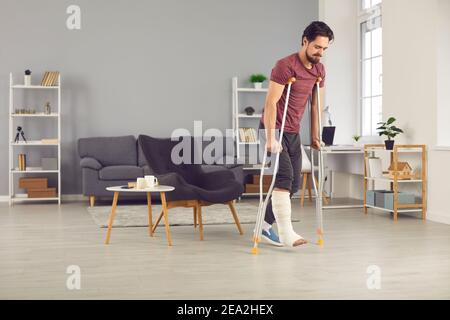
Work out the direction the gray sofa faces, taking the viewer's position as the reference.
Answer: facing the viewer

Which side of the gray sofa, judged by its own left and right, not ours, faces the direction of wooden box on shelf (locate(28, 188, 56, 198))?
right

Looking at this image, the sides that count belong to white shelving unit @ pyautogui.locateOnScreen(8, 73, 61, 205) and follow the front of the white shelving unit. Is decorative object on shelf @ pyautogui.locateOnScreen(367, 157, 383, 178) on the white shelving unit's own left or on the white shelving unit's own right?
on the white shelving unit's own left

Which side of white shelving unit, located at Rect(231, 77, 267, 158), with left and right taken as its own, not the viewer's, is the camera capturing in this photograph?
front

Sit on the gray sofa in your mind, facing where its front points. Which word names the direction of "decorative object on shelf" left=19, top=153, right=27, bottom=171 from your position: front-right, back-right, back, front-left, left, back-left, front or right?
right

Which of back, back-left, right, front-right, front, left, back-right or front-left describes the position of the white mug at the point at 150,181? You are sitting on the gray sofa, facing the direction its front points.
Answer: front

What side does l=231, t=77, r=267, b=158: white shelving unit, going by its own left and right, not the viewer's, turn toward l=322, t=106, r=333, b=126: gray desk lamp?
left

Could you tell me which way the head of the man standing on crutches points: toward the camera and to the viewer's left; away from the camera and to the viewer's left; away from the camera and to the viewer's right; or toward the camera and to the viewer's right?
toward the camera and to the viewer's right

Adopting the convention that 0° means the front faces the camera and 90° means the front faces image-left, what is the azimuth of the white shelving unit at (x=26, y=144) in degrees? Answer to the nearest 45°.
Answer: approximately 0°

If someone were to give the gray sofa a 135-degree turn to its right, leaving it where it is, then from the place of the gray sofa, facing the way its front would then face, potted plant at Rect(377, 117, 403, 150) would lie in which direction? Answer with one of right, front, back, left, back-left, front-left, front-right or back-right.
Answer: back

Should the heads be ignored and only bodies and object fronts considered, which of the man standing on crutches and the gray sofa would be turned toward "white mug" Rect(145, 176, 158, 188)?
the gray sofa

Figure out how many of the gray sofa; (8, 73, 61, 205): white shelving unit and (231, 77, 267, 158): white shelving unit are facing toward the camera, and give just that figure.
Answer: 3

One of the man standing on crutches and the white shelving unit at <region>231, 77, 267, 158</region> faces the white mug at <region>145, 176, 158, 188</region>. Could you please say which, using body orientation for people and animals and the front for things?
the white shelving unit

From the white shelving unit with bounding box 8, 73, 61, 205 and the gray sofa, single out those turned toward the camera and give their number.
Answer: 2

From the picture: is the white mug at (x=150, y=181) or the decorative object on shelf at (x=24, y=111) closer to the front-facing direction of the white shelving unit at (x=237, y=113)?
the white mug

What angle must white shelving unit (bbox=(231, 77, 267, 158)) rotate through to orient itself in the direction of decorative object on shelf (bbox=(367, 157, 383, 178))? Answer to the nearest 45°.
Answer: approximately 45° to its left

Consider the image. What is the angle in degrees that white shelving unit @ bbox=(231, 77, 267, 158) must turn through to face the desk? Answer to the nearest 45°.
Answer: approximately 45° to its left
